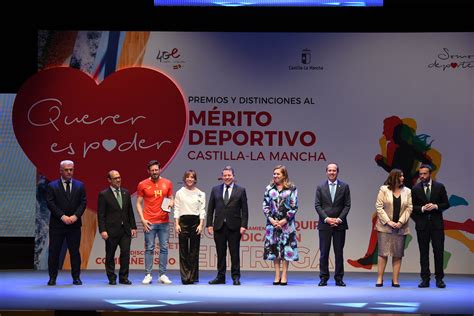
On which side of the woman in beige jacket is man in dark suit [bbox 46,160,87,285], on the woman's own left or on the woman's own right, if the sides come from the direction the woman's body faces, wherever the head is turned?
on the woman's own right

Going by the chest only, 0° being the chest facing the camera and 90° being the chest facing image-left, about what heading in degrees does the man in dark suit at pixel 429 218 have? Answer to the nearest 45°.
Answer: approximately 0°

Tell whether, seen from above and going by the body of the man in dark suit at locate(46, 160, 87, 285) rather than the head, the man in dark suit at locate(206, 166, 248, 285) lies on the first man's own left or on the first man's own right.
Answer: on the first man's own left

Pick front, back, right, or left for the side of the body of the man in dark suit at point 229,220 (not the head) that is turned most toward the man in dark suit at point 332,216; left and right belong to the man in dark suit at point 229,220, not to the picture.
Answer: left

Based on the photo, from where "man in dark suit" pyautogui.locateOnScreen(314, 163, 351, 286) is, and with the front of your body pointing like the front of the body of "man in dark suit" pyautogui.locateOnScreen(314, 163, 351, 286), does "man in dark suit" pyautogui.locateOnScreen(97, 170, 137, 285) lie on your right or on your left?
on your right

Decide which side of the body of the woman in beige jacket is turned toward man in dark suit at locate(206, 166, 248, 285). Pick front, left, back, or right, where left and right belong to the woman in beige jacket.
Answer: right

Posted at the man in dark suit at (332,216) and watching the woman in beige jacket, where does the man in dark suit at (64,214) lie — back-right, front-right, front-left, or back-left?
back-right
